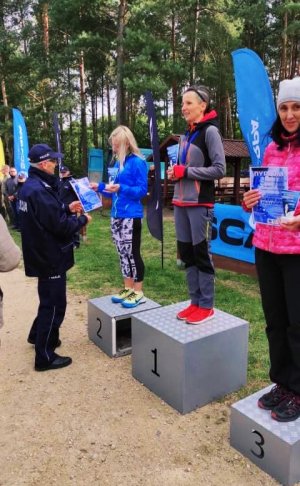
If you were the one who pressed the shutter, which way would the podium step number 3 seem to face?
facing the viewer and to the left of the viewer

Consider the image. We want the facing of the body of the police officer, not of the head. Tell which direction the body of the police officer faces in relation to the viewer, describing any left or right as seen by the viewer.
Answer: facing to the right of the viewer

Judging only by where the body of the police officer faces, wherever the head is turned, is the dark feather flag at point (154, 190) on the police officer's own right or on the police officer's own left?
on the police officer's own left

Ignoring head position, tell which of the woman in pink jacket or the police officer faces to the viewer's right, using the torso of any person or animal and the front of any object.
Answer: the police officer

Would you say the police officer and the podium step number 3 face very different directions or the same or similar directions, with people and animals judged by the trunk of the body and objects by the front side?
very different directions

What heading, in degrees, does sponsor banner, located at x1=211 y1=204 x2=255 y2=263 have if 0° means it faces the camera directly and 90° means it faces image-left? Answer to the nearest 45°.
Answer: approximately 45°

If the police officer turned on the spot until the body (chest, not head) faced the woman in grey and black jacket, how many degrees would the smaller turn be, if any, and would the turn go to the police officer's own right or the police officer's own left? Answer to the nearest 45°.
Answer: approximately 45° to the police officer's own right

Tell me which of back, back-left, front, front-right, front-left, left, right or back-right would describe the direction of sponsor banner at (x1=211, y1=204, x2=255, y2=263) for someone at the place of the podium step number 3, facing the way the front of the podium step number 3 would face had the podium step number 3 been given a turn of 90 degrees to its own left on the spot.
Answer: back-left

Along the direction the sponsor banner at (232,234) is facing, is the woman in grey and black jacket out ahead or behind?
ahead

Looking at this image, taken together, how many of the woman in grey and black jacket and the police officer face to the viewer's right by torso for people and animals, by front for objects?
1

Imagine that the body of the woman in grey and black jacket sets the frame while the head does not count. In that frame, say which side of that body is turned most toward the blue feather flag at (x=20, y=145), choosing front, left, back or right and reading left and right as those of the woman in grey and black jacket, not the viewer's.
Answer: right

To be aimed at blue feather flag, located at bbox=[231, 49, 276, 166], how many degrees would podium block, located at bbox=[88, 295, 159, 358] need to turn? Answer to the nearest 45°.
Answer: approximately 180°

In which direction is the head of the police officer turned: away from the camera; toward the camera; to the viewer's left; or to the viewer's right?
to the viewer's right

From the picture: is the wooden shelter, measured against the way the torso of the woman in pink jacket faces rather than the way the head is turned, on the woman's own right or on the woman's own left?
on the woman's own right

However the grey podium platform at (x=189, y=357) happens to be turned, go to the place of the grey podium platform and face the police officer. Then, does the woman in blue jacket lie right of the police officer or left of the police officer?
right
